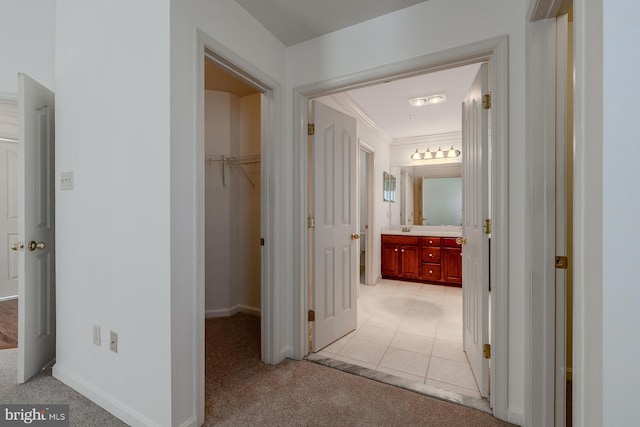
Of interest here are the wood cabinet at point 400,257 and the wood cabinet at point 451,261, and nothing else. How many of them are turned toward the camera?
2

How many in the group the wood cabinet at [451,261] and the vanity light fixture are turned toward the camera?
2

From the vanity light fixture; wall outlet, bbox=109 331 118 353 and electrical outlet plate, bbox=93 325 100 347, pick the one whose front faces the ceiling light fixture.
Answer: the vanity light fixture

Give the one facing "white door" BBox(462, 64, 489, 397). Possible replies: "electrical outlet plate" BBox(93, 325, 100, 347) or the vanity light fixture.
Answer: the vanity light fixture

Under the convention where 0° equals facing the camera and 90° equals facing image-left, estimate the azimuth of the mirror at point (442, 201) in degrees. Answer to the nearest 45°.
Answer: approximately 0°

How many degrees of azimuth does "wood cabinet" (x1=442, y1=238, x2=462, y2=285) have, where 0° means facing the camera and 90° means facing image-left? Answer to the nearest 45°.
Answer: approximately 0°
